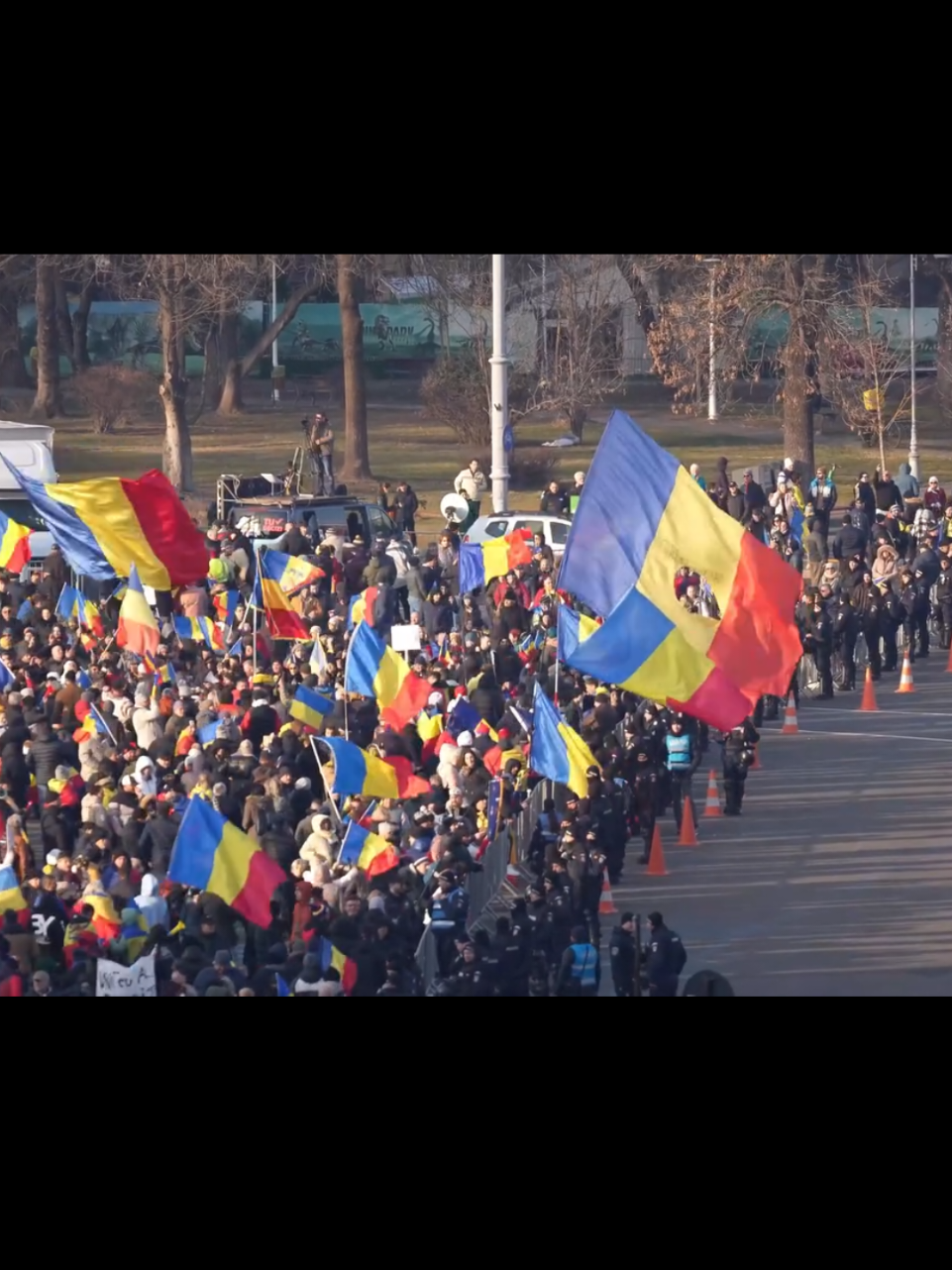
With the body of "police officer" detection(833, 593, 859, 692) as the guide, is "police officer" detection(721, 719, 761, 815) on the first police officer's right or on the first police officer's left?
on the first police officer's left

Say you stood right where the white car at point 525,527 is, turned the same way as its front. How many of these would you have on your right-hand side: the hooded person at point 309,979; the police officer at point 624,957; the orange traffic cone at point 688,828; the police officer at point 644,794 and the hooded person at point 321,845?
5

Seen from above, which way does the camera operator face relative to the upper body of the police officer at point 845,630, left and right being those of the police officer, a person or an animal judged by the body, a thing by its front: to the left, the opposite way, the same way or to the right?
to the left

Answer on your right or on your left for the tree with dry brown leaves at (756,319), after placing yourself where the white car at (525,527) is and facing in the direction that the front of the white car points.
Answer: on your left

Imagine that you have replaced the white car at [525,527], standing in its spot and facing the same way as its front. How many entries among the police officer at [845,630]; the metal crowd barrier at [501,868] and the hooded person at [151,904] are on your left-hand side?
0

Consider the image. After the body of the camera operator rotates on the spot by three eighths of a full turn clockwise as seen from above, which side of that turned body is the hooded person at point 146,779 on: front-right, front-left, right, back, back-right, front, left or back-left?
back

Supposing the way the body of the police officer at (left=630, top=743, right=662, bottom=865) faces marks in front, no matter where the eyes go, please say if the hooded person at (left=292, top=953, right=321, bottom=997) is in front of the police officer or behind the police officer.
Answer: in front

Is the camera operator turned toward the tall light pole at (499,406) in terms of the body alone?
no

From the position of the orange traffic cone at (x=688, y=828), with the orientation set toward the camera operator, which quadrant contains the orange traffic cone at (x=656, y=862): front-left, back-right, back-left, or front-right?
back-left

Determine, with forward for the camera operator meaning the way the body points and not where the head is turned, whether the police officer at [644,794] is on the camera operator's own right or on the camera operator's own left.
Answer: on the camera operator's own left

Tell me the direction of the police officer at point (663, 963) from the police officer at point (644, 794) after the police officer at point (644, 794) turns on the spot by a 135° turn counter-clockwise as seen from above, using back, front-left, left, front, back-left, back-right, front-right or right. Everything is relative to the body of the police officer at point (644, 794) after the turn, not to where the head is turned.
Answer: right

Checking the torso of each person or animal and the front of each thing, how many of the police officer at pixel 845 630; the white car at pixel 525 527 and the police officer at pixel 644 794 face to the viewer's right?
1

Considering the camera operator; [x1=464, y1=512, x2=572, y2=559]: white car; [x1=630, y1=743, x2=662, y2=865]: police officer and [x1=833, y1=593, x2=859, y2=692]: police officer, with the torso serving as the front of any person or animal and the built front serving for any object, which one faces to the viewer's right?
the white car

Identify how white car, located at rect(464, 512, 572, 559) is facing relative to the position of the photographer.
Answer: facing to the right of the viewer
